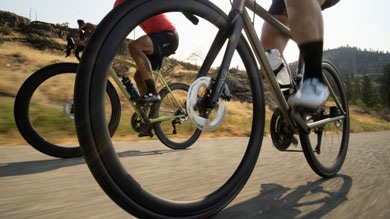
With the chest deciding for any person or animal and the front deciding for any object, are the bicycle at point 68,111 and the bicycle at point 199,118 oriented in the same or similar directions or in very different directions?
same or similar directions

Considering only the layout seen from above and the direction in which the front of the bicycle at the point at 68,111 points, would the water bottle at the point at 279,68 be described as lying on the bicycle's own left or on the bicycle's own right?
on the bicycle's own left

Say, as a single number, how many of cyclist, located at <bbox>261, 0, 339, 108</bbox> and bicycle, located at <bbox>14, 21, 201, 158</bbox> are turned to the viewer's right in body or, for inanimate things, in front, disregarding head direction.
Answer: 0

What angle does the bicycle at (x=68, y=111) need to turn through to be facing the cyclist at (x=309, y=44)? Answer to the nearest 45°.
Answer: approximately 90° to its left

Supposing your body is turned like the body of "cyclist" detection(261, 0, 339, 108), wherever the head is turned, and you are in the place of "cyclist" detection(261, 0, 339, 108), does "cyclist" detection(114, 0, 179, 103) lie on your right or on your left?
on your right

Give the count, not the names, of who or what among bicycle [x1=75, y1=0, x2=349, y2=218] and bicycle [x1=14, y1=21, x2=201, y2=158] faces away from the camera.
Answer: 0

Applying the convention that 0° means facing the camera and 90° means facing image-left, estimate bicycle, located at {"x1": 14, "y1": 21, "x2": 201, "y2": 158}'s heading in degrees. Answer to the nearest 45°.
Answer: approximately 45°

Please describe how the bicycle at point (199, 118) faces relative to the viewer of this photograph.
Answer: facing the viewer and to the left of the viewer
